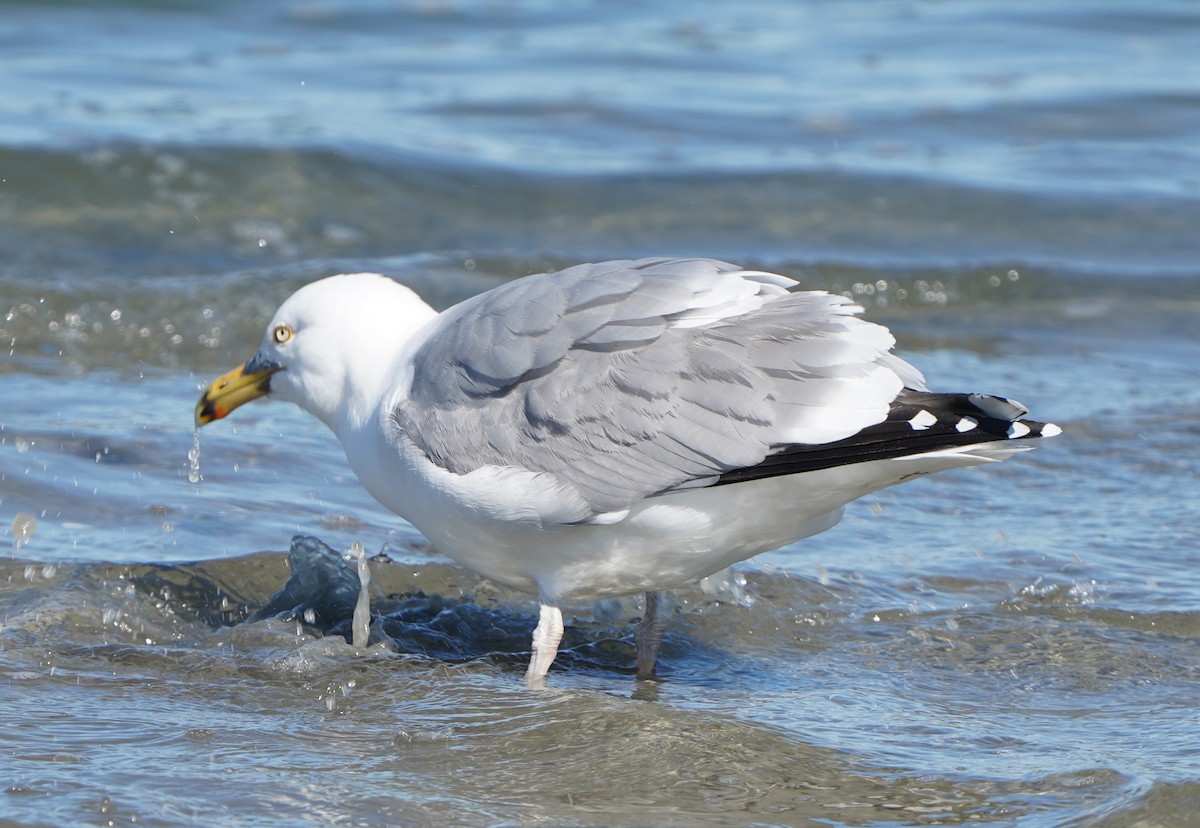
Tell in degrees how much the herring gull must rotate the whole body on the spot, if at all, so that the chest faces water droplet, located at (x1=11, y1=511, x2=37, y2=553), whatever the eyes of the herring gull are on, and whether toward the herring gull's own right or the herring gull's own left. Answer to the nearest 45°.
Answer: approximately 45° to the herring gull's own right

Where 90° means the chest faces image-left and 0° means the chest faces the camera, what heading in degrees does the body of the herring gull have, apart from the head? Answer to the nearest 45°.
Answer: approximately 90°
